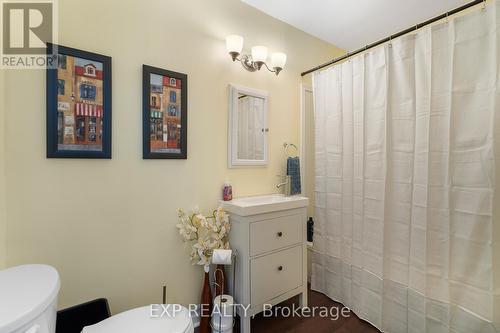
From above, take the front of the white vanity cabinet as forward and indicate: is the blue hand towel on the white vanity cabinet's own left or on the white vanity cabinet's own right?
on the white vanity cabinet's own left

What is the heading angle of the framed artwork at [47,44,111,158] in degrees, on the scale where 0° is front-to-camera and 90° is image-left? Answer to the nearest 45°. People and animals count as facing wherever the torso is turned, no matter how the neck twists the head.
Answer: approximately 315°

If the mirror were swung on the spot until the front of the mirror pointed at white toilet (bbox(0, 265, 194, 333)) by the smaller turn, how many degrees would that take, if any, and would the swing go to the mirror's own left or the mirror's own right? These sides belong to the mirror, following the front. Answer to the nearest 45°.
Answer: approximately 90° to the mirror's own right

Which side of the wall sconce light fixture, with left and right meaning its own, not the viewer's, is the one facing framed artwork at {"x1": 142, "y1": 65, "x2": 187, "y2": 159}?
right

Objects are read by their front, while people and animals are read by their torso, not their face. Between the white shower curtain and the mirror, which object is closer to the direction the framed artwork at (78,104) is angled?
the white shower curtain

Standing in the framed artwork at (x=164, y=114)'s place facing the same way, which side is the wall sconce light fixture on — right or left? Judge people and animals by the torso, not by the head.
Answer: on its left

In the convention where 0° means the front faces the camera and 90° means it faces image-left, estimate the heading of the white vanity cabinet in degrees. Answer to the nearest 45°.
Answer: approximately 315°
